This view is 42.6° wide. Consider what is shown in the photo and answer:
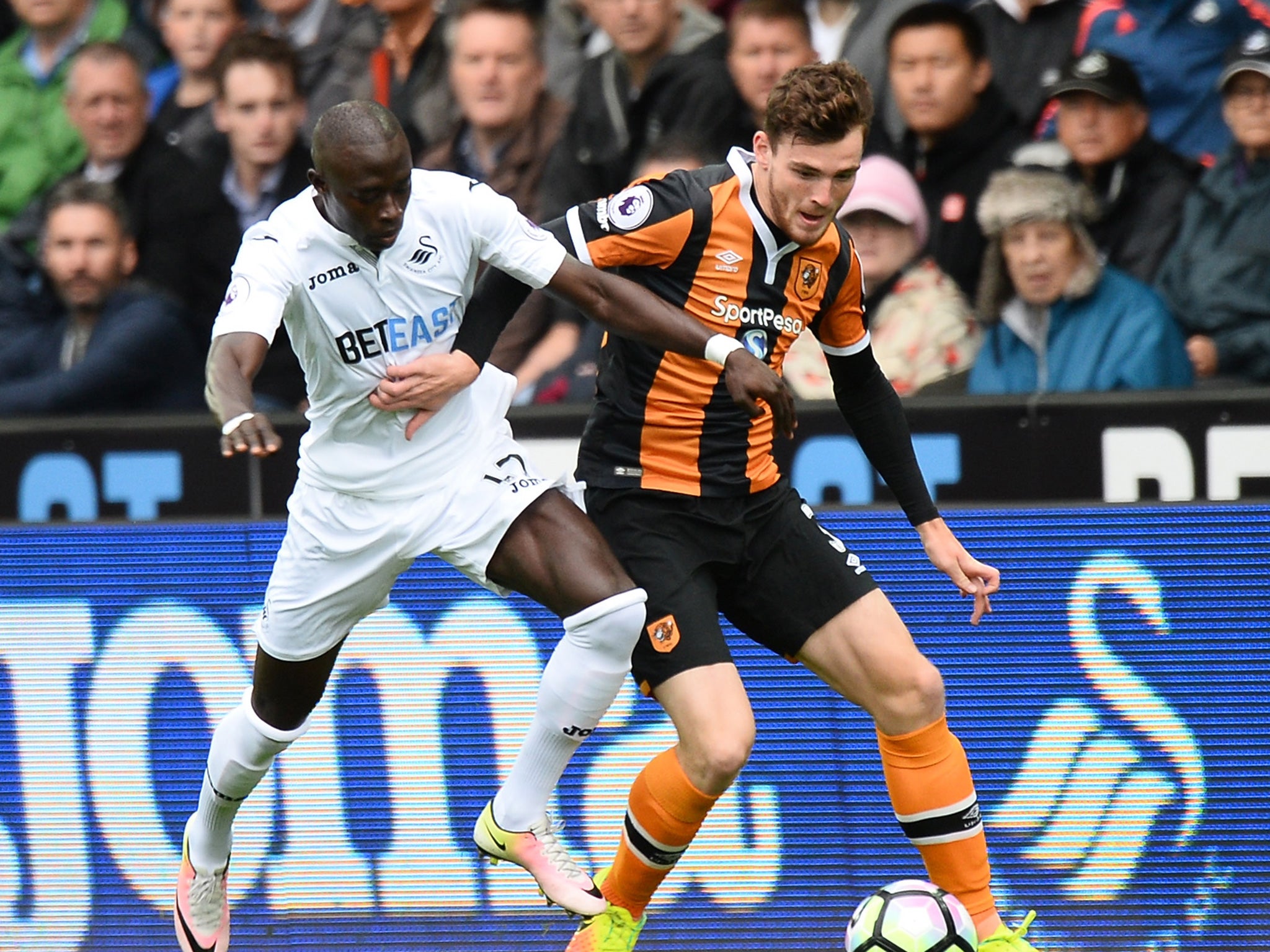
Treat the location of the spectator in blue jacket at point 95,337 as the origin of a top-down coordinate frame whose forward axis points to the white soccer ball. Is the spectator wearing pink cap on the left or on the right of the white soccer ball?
left

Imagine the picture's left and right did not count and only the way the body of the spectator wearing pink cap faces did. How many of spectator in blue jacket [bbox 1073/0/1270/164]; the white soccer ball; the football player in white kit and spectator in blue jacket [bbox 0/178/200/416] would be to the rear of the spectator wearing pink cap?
1

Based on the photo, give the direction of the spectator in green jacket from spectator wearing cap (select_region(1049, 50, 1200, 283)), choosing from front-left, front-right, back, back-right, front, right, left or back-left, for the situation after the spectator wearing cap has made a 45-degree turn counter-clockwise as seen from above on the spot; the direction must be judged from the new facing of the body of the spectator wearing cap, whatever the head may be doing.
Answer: right

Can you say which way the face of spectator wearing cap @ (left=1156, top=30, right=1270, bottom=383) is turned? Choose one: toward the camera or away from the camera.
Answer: toward the camera

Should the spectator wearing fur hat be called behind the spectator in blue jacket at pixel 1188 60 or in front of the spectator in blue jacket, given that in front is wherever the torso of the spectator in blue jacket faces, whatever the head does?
in front

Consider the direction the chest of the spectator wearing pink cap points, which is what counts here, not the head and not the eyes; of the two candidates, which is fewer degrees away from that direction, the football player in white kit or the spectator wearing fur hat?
the football player in white kit

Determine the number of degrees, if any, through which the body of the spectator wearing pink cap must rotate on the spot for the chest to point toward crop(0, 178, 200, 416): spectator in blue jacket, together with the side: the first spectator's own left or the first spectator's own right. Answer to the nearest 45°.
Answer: approximately 45° to the first spectator's own right

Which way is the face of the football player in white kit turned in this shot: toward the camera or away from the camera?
toward the camera

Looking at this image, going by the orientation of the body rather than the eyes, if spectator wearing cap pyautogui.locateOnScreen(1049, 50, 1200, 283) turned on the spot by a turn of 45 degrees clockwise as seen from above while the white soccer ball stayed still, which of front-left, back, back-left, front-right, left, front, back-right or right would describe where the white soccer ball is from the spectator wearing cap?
left

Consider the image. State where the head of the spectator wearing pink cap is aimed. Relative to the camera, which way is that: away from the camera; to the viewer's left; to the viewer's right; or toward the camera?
toward the camera

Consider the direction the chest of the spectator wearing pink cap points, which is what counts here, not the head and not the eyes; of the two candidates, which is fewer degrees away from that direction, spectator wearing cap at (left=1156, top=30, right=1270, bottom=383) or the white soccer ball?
the white soccer ball

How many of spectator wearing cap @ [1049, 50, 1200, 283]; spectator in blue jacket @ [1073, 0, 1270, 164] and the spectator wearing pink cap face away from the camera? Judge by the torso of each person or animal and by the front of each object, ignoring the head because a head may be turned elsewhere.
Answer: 0

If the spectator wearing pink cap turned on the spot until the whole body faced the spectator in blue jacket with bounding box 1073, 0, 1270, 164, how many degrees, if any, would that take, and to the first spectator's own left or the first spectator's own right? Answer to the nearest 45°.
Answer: approximately 180°

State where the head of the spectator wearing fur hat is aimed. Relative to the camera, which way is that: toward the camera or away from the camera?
toward the camera

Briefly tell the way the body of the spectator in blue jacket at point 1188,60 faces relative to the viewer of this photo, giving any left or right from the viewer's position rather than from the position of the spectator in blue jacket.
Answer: facing the viewer

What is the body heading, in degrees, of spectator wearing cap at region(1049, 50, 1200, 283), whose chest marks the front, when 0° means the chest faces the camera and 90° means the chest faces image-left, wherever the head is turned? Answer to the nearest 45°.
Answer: approximately 45°

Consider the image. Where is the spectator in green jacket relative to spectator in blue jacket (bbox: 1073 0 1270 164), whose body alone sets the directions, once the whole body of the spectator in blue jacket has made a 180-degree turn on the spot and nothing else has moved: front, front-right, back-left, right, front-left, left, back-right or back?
left

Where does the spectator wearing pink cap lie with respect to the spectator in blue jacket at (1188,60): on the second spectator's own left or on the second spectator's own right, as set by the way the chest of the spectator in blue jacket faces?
on the second spectator's own right
